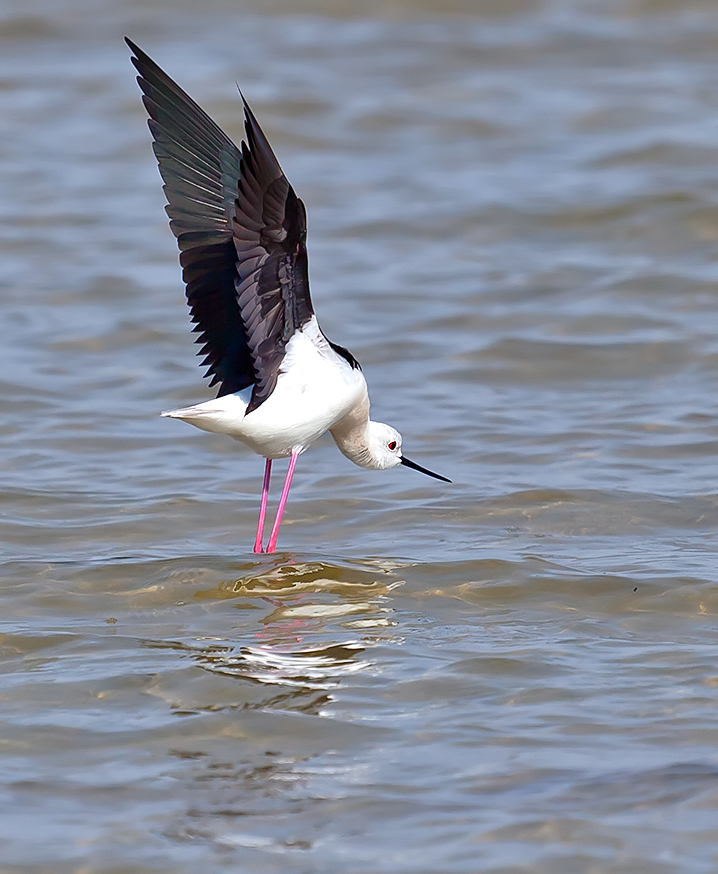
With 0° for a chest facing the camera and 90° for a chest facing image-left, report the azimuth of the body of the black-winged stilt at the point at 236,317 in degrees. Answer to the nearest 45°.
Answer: approximately 270°
